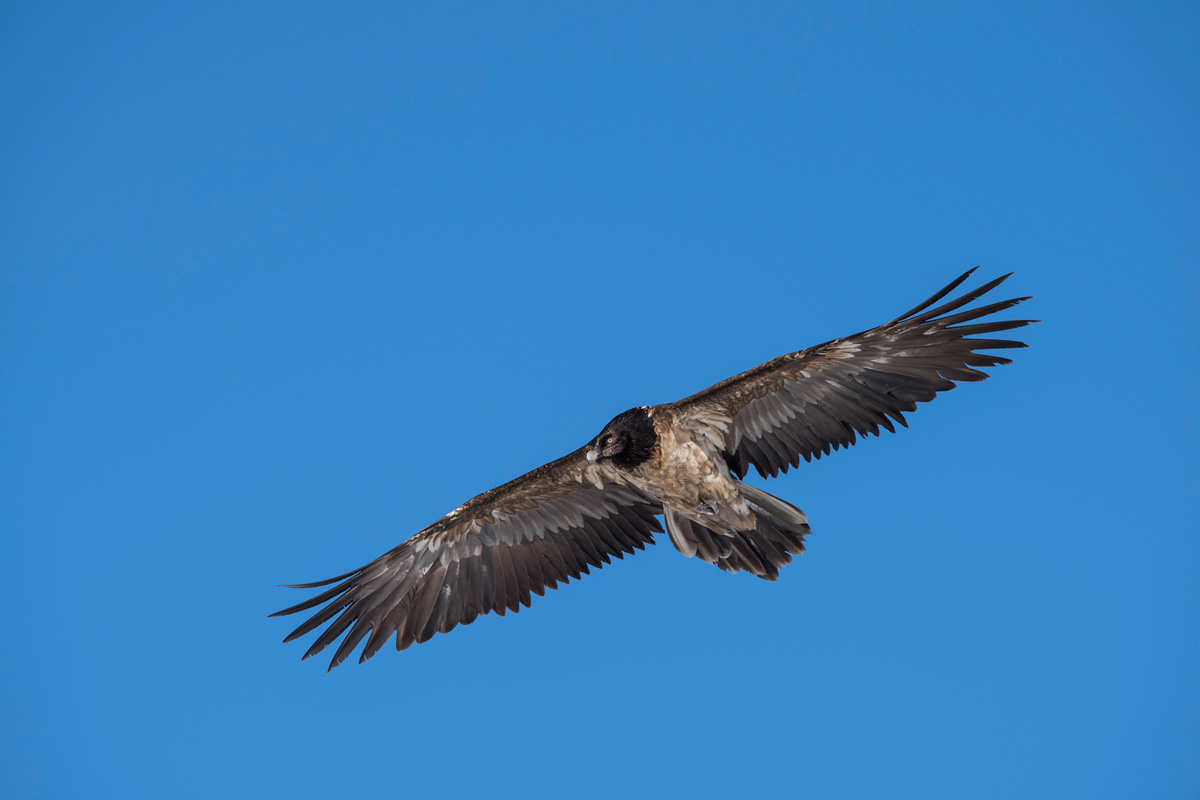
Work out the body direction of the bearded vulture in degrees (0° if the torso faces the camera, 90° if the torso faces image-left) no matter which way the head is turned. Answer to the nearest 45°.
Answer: approximately 45°
